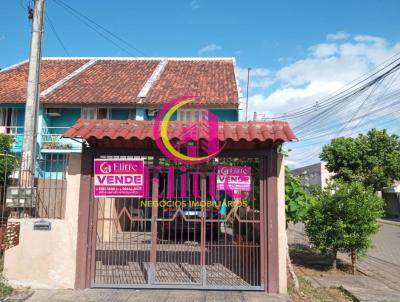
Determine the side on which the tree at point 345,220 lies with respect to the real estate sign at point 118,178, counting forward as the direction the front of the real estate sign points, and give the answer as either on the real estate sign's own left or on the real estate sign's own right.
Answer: on the real estate sign's own left

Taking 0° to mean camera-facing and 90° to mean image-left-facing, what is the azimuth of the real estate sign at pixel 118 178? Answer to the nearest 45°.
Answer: approximately 0°

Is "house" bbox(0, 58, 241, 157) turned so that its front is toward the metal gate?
yes

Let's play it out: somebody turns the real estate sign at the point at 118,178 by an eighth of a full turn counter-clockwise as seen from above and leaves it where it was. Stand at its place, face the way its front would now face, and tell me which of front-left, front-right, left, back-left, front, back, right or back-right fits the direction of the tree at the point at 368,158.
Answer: left

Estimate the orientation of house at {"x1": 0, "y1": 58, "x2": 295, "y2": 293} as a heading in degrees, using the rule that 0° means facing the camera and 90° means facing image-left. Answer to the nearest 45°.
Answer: approximately 0°
